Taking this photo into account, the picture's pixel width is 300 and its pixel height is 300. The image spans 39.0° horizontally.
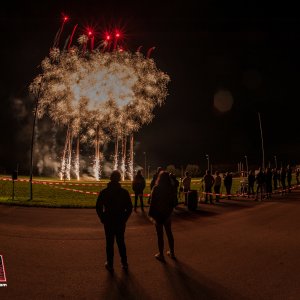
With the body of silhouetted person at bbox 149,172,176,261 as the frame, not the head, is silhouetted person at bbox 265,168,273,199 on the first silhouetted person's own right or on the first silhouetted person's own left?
on the first silhouetted person's own right

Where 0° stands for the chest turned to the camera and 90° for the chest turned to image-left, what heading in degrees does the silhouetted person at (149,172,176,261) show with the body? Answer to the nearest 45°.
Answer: approximately 135°

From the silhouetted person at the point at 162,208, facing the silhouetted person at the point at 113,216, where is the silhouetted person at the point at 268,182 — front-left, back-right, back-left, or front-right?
back-right

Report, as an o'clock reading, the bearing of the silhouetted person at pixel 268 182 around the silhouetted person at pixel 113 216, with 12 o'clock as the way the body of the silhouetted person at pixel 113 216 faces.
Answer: the silhouetted person at pixel 268 182 is roughly at 1 o'clock from the silhouetted person at pixel 113 216.

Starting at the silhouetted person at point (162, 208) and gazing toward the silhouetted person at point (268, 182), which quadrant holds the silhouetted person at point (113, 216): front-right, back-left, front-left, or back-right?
back-left

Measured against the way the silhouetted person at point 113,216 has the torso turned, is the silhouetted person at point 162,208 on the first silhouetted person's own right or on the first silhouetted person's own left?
on the first silhouetted person's own right

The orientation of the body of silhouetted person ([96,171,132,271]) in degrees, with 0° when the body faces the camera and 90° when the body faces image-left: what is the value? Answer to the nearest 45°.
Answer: approximately 180°

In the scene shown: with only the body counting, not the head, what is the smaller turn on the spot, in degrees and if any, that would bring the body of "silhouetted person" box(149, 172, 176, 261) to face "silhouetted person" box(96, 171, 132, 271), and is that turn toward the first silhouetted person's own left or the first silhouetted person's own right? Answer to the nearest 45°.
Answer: approximately 90° to the first silhouetted person's own left
